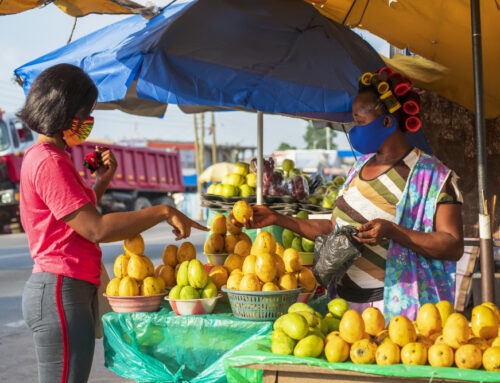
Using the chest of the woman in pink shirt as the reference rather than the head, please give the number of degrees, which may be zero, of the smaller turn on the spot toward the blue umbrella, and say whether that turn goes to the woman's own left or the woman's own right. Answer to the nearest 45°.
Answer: approximately 45° to the woman's own left

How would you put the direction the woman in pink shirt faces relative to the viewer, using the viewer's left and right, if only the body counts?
facing to the right of the viewer

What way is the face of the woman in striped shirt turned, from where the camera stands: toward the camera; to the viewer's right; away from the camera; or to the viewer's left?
to the viewer's left

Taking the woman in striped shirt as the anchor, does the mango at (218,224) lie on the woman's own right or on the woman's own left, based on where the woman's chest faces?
on the woman's own right

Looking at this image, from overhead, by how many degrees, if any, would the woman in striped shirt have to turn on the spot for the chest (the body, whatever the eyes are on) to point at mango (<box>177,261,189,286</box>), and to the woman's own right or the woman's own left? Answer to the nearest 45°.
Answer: approximately 45° to the woman's own right

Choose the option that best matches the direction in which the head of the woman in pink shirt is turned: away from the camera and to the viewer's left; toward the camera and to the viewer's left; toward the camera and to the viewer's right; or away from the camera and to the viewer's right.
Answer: away from the camera and to the viewer's right

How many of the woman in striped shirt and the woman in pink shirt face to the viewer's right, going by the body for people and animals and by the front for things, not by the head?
1

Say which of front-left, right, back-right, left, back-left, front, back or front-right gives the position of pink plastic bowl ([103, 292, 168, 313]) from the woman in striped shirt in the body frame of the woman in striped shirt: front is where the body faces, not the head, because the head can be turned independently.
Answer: front-right
